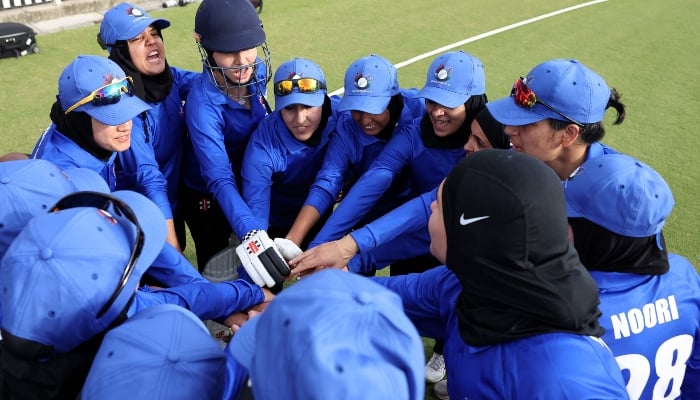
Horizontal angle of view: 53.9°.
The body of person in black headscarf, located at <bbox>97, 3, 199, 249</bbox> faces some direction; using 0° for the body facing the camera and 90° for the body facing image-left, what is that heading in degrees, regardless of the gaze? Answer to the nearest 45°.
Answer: approximately 315°

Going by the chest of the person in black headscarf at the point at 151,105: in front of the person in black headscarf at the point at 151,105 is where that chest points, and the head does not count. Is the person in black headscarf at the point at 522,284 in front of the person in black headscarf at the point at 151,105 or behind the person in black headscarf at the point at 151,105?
in front

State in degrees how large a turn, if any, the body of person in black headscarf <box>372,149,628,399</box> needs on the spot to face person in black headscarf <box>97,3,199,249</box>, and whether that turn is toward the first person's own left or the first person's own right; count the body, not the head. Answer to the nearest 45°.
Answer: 0° — they already face them

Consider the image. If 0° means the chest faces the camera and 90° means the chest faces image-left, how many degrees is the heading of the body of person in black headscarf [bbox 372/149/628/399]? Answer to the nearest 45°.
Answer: approximately 135°
